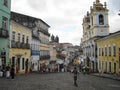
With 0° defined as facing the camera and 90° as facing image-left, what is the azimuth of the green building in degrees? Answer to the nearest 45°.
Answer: approximately 315°

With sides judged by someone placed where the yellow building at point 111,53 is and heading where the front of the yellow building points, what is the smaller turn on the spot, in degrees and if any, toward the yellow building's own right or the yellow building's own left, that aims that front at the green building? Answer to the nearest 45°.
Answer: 0° — it already faces it

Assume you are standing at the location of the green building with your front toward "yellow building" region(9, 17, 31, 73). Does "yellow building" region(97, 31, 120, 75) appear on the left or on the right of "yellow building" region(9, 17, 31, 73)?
right

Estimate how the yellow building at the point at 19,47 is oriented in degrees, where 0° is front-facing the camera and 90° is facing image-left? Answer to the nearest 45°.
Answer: approximately 315°

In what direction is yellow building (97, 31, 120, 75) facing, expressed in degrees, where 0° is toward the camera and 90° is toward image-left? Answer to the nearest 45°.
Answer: approximately 45°

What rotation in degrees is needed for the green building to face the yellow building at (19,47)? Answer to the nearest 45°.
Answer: approximately 135° to its left

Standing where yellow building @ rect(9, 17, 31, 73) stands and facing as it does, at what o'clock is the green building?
The green building is roughly at 2 o'clock from the yellow building.

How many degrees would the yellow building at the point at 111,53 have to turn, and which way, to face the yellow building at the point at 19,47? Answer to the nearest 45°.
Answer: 0° — it already faces it
